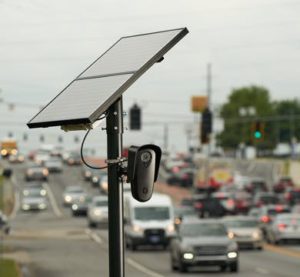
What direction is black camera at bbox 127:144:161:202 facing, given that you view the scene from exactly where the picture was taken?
facing the viewer and to the right of the viewer

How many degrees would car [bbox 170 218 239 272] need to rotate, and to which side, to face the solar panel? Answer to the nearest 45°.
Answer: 0° — it already faces it

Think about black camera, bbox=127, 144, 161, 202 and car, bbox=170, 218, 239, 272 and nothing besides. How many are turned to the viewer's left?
0

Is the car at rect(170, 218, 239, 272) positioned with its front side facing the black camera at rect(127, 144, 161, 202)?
yes

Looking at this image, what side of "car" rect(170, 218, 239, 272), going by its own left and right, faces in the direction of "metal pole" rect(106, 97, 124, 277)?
front

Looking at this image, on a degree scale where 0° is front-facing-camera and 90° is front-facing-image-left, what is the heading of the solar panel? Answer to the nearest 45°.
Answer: approximately 45°

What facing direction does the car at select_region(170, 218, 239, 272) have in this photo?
toward the camera

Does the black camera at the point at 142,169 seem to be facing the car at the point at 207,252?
no

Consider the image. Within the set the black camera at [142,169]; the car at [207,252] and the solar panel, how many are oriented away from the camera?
0

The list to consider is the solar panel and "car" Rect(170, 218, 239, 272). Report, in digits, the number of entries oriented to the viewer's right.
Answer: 0
